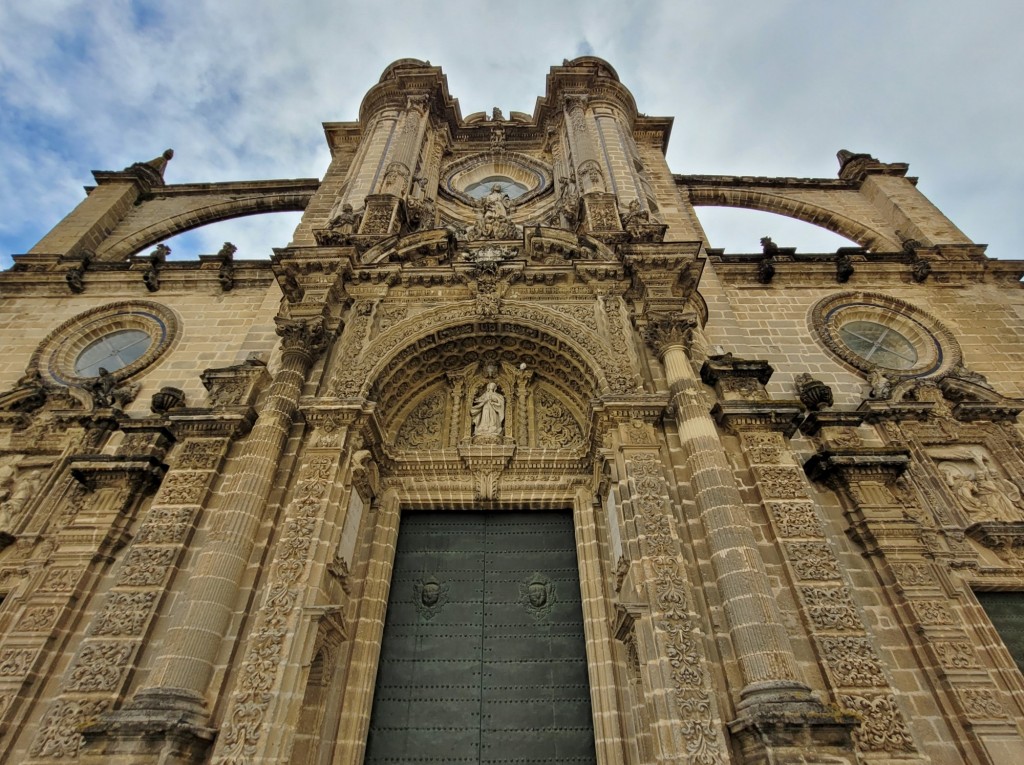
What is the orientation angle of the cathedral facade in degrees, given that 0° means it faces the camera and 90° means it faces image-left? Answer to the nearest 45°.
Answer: approximately 0°
